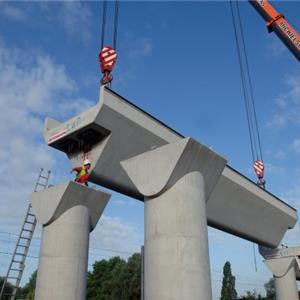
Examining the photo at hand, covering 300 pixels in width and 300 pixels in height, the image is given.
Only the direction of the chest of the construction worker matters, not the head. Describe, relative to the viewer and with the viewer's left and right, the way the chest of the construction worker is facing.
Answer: facing the viewer and to the right of the viewer
